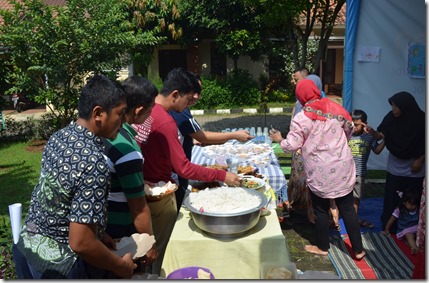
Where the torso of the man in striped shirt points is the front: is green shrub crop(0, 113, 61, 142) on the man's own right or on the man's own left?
on the man's own left

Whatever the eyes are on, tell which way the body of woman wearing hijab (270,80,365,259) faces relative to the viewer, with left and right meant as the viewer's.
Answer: facing away from the viewer and to the left of the viewer

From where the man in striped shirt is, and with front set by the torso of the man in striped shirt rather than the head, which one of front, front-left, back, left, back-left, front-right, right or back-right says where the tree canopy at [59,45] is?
front-left

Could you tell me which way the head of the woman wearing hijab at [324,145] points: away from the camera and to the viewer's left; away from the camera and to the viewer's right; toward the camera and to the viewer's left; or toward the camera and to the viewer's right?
away from the camera and to the viewer's left

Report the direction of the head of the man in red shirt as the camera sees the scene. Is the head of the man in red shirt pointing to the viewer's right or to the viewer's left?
to the viewer's right

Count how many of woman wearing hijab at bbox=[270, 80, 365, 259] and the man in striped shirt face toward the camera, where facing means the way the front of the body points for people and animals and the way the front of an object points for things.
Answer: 0

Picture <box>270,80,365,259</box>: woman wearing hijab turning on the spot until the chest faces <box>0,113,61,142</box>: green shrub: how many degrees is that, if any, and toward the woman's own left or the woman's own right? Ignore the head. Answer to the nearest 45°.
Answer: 0° — they already face it

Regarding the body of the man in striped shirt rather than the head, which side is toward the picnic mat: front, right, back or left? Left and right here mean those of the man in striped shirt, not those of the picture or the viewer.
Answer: front

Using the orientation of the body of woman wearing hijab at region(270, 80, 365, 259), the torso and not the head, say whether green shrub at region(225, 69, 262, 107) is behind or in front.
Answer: in front

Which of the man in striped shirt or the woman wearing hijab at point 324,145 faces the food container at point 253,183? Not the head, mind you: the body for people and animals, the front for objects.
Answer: the man in striped shirt

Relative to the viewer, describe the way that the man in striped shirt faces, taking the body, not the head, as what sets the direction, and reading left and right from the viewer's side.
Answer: facing away from the viewer and to the right of the viewer
